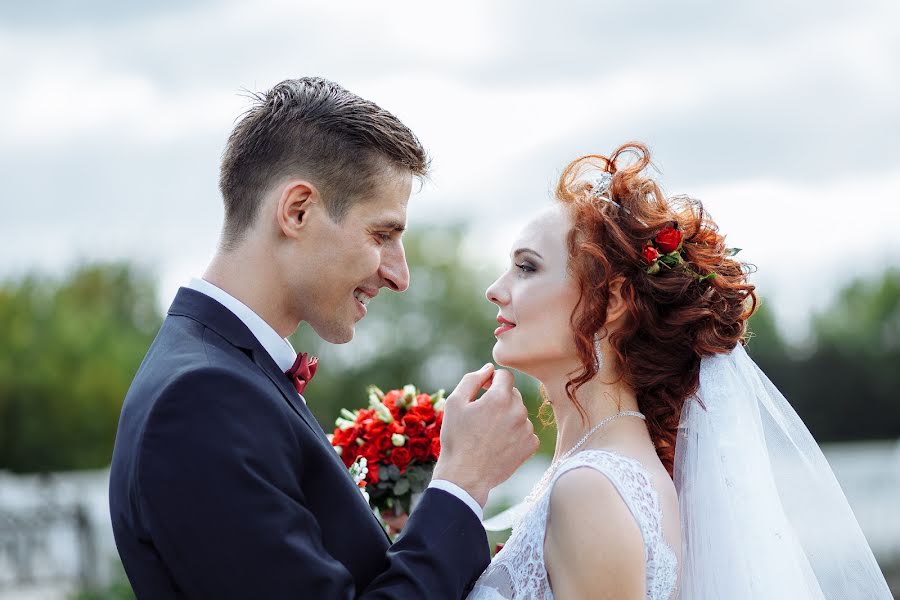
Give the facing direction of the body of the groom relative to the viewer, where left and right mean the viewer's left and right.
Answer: facing to the right of the viewer

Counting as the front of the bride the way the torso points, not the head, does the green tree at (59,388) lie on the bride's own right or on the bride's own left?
on the bride's own right

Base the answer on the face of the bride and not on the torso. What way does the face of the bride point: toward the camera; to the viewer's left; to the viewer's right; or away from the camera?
to the viewer's left

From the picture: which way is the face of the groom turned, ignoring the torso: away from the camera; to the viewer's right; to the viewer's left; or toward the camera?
to the viewer's right

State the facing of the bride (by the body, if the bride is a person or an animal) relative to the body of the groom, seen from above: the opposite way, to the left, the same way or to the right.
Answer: the opposite way

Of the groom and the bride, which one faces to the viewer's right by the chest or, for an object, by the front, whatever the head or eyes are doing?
the groom

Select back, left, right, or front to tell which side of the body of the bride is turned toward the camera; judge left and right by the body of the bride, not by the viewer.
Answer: left

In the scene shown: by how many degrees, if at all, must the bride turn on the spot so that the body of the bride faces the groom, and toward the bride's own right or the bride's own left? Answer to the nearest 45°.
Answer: approximately 45° to the bride's own left

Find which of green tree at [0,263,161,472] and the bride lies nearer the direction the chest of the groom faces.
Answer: the bride

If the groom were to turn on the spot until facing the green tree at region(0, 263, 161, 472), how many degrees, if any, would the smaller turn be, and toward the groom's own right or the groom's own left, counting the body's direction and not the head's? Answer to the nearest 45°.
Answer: approximately 90° to the groom's own left

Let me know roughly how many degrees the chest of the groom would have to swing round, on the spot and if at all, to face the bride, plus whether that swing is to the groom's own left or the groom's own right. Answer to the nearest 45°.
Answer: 0° — they already face them

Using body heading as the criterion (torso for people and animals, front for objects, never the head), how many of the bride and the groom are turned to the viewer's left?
1
